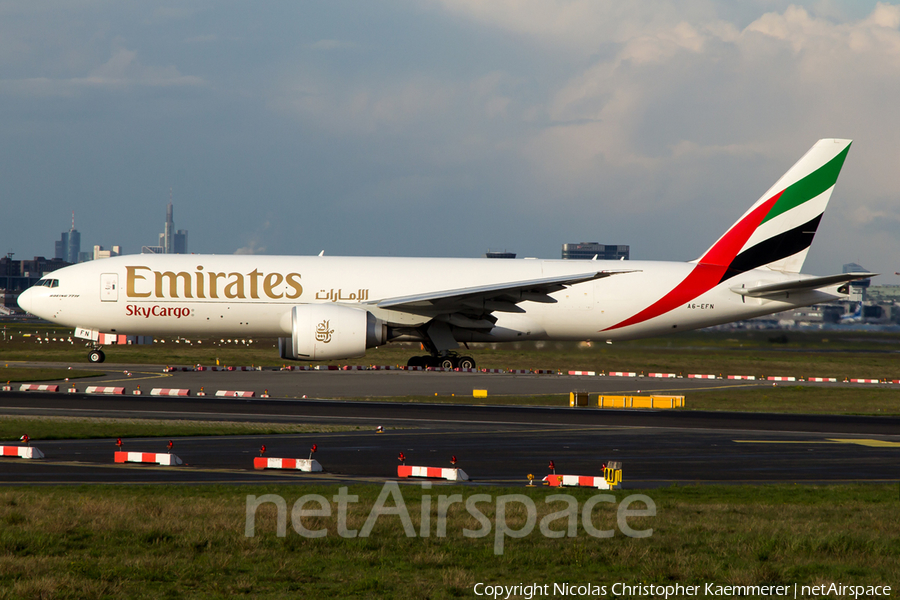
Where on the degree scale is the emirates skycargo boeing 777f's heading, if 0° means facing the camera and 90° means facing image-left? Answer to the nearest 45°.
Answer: approximately 90°

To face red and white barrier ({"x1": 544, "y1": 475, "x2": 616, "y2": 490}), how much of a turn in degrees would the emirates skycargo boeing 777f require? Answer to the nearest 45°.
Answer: approximately 90° to its left

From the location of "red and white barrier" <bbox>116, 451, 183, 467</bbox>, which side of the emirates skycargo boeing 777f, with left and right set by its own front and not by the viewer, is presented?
left

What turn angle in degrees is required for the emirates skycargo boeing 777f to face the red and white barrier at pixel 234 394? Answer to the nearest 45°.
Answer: approximately 45° to its left

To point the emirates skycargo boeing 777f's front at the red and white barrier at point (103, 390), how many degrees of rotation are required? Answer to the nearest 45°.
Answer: approximately 45° to its left

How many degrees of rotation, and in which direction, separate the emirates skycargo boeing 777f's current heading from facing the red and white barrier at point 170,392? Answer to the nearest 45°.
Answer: approximately 45° to its left

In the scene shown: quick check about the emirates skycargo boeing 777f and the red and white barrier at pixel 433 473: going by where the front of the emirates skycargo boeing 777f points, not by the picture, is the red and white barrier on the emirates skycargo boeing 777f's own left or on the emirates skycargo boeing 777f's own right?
on the emirates skycargo boeing 777f's own left

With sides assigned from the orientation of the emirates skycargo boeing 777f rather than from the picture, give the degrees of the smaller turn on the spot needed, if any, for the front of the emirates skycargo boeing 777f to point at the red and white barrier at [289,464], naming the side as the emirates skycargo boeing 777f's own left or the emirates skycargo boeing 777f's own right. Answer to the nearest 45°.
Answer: approximately 90° to the emirates skycargo boeing 777f's own left
